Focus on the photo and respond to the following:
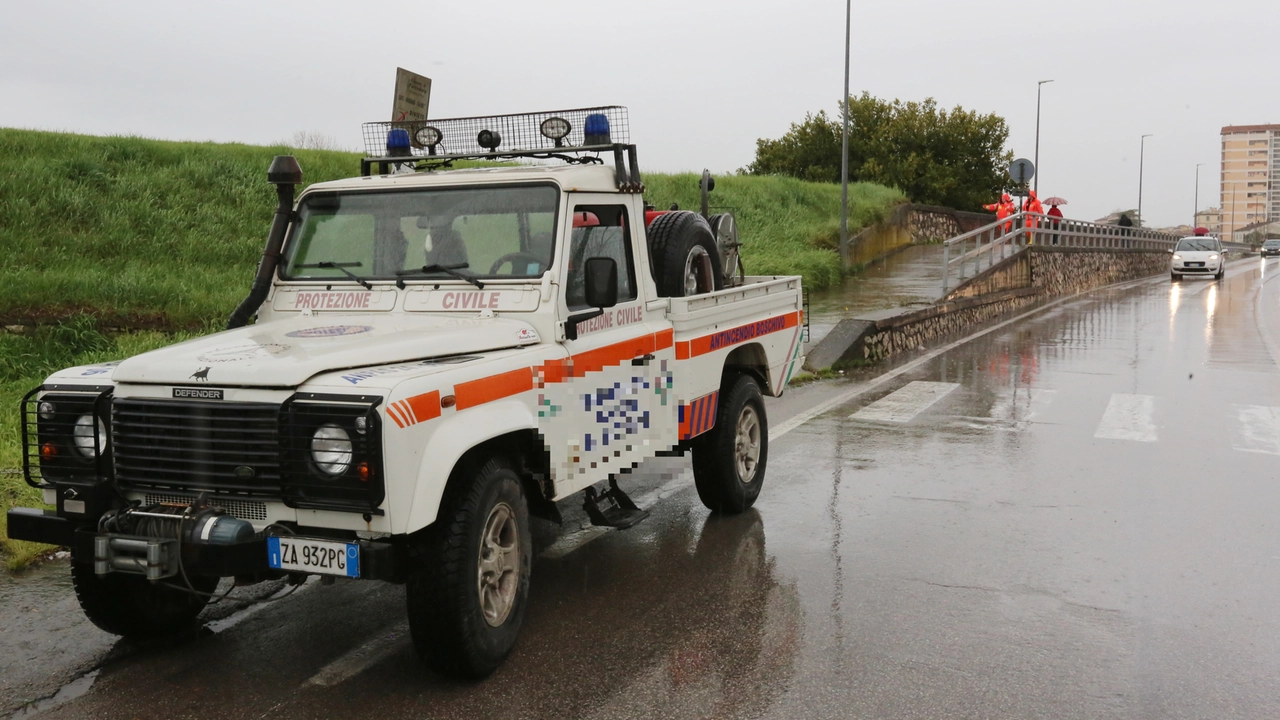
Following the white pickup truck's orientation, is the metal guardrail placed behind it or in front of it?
behind

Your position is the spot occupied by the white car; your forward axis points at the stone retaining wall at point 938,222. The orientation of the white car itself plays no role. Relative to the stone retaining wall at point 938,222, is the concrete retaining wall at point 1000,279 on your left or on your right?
left

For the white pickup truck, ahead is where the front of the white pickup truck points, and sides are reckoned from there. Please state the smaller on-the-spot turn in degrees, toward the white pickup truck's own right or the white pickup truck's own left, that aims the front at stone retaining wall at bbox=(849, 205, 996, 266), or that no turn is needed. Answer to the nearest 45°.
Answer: approximately 180°

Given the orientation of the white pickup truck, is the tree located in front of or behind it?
behind

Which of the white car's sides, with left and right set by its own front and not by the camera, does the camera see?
front

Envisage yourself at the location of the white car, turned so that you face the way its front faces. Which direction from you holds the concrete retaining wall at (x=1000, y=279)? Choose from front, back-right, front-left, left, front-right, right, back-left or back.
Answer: front

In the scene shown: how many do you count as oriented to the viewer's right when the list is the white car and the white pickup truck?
0

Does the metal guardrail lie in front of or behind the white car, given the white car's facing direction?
in front

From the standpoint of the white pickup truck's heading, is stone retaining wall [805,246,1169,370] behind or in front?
behind

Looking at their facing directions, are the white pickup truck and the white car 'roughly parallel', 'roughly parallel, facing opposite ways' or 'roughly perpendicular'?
roughly parallel

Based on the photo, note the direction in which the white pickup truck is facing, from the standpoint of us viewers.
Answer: facing the viewer and to the left of the viewer
